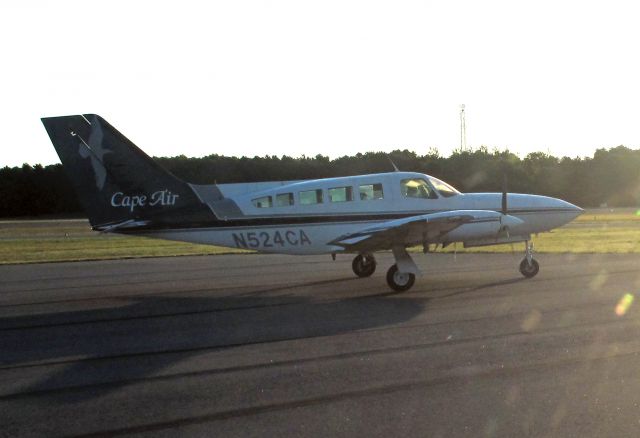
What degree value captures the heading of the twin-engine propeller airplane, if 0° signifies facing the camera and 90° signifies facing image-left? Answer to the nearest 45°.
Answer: approximately 270°
